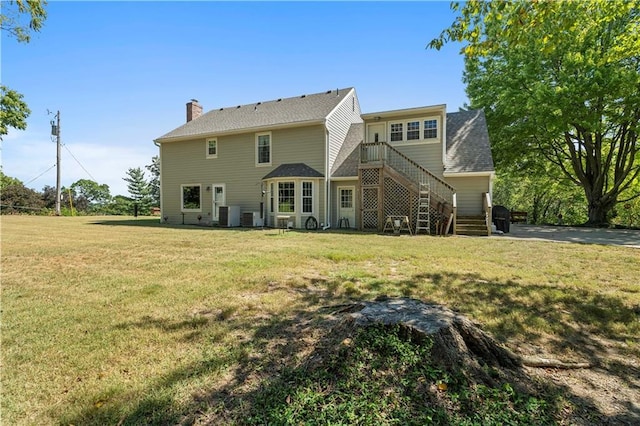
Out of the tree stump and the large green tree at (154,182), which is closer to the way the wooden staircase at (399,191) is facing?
the tree stump

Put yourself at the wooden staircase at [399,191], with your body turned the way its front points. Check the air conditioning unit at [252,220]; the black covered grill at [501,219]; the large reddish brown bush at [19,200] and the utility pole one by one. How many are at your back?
3

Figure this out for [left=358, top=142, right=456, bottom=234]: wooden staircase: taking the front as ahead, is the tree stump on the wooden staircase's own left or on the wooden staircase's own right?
on the wooden staircase's own right

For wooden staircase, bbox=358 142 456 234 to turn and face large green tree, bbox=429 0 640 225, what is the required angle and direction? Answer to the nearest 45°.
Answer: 0° — it already faces it

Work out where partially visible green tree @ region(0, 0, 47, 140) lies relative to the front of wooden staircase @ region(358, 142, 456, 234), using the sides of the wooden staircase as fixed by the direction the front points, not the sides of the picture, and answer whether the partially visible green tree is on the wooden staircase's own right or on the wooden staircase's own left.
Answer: on the wooden staircase's own right

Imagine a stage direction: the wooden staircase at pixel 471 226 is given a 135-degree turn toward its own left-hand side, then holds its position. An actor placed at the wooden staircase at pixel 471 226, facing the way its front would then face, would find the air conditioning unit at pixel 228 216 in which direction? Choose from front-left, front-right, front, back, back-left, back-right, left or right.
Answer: back-left

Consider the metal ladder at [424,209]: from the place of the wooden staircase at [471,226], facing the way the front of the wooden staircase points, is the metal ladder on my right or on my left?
on my right

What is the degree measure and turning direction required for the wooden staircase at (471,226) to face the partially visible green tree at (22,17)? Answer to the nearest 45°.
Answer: approximately 45° to its right

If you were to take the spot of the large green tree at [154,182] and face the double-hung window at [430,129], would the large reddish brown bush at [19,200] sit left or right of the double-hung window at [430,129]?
right

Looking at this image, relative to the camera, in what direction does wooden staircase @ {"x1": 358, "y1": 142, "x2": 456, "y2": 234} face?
facing to the right of the viewer

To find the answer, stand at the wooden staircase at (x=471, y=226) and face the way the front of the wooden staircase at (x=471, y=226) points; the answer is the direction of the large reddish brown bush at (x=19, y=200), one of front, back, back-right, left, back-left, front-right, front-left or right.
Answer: right

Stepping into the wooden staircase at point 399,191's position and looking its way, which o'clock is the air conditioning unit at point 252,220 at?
The air conditioning unit is roughly at 6 o'clock from the wooden staircase.

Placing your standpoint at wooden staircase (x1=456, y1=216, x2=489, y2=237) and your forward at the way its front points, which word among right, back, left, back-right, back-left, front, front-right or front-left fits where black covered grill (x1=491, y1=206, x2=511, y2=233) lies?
back-left

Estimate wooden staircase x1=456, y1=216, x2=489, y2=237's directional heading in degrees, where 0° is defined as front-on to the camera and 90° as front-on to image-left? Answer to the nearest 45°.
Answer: approximately 0°
